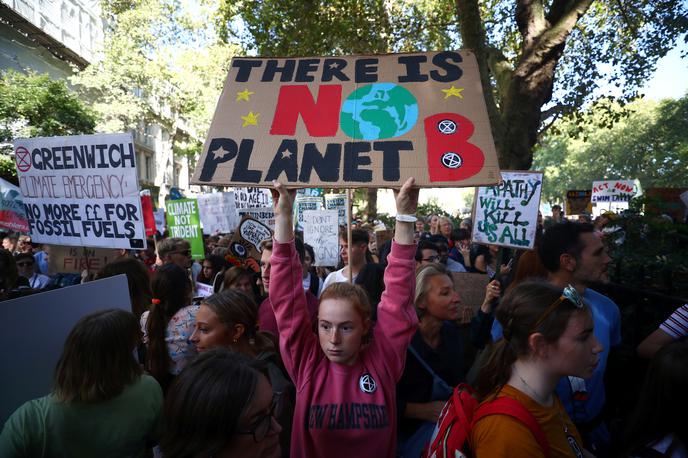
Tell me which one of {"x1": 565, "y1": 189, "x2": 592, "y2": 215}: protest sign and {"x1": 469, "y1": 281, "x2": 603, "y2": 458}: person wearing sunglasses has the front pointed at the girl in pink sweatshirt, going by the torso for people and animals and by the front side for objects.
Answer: the protest sign

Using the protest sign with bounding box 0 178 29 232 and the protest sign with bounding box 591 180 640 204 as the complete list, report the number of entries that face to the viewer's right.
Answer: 0

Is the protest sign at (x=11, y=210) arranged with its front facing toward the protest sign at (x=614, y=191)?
no

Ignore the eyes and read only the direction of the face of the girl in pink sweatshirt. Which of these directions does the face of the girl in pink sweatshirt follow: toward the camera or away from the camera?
toward the camera

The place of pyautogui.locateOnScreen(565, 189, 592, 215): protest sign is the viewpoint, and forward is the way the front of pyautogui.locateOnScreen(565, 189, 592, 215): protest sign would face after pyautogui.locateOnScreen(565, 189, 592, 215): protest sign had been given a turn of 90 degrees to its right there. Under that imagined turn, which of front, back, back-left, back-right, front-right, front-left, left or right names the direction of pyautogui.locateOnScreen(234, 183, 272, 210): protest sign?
front-left

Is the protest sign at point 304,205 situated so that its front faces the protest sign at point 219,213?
no

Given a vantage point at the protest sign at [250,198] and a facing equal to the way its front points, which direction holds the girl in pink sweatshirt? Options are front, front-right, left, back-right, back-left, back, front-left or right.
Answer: front

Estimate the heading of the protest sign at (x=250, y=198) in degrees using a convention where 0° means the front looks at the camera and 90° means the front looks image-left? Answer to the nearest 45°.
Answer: approximately 0°

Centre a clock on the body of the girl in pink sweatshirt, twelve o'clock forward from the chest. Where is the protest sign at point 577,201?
The protest sign is roughly at 7 o'clock from the girl in pink sweatshirt.

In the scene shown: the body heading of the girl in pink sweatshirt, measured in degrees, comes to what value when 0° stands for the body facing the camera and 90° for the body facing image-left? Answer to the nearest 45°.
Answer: approximately 0°

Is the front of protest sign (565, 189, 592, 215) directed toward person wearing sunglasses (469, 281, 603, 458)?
yes

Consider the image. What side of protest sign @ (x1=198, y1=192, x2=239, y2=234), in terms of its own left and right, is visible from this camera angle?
front

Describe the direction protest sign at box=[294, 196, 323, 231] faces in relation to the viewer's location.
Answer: facing the viewer

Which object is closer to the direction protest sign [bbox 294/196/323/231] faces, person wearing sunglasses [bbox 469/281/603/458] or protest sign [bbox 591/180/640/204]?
the person wearing sunglasses
